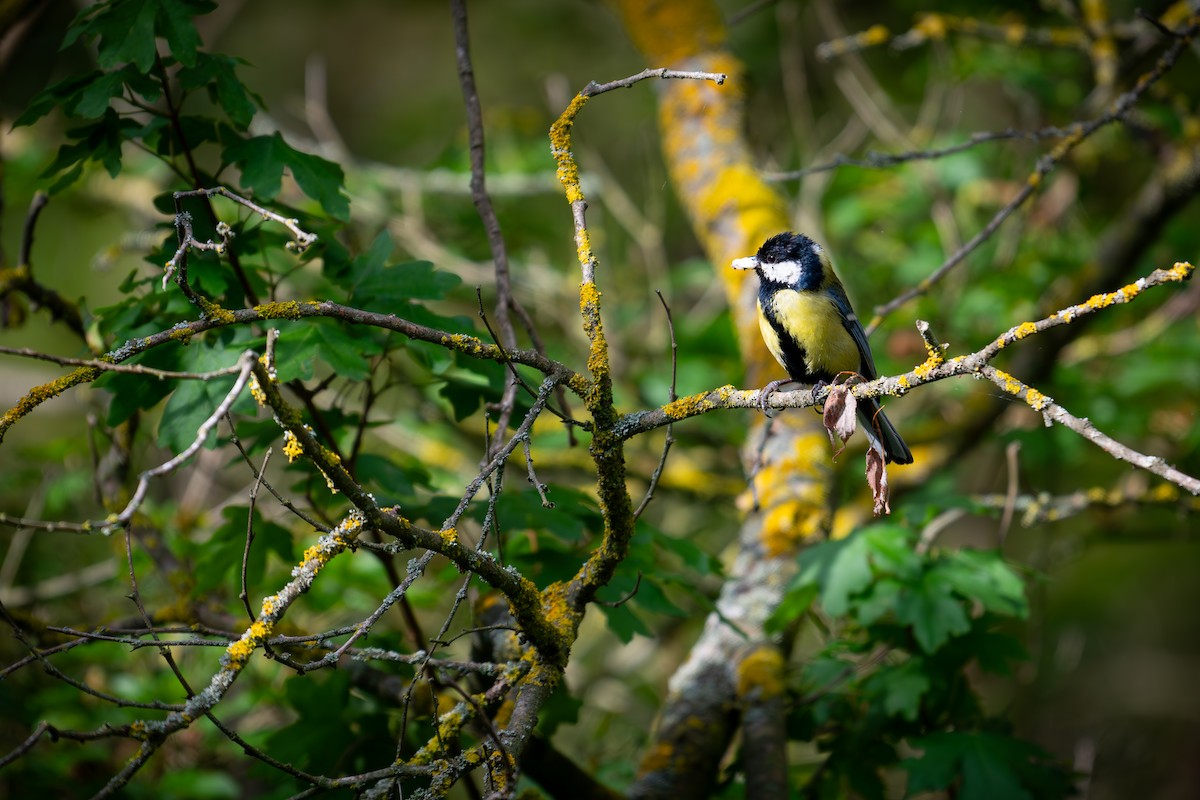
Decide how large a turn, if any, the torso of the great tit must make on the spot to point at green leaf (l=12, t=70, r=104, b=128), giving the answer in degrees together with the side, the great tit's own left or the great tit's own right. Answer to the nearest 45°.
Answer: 0° — it already faces it

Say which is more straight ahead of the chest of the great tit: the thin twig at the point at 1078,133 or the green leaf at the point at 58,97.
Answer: the green leaf

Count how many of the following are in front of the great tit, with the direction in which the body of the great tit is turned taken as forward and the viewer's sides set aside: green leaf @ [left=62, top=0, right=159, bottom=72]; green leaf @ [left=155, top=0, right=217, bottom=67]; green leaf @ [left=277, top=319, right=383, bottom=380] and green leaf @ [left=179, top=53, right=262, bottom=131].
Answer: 4

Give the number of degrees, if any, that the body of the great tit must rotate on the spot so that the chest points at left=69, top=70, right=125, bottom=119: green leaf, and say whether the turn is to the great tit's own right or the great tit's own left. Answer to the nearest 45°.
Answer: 0° — it already faces it

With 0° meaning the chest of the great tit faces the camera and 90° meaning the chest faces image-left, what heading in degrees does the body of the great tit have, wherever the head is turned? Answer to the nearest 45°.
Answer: approximately 45°

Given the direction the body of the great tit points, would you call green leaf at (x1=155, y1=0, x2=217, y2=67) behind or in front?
in front

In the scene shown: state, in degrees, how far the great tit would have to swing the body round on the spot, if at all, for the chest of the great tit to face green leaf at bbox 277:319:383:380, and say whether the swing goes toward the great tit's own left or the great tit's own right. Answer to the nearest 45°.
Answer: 0° — it already faces it

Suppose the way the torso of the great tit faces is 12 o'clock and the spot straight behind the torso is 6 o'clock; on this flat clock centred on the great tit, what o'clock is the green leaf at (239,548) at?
The green leaf is roughly at 1 o'clock from the great tit.

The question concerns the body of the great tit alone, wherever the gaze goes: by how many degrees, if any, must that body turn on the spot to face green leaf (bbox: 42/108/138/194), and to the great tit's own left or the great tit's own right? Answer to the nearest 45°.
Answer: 0° — it already faces it

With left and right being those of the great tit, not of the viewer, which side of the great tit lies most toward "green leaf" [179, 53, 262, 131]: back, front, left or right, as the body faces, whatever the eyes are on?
right
